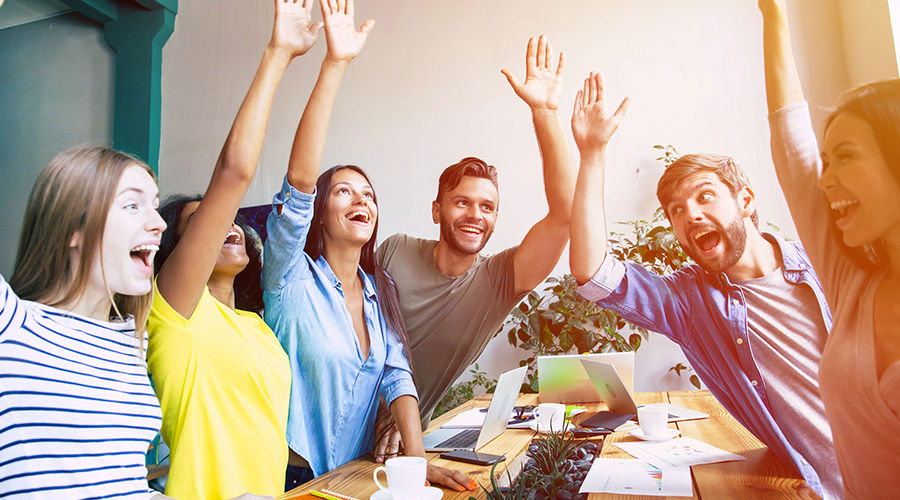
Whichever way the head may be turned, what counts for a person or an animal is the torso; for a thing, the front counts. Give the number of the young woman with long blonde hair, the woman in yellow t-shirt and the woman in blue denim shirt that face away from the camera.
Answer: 0

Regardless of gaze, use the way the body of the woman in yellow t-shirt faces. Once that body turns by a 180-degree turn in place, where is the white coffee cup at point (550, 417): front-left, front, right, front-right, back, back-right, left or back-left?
back-right

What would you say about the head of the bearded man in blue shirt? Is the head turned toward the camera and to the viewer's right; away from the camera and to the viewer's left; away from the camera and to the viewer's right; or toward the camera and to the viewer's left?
toward the camera and to the viewer's left

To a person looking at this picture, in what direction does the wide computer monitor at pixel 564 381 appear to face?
facing away from the viewer

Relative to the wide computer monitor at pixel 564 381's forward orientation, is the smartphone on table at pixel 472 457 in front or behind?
behind

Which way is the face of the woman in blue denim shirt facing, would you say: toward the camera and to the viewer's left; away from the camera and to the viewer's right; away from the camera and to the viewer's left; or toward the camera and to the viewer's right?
toward the camera and to the viewer's right

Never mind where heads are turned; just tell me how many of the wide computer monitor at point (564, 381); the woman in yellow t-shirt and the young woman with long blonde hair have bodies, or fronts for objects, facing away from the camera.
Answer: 1

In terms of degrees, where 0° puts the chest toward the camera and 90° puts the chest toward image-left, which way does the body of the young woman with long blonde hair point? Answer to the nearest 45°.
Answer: approximately 315°

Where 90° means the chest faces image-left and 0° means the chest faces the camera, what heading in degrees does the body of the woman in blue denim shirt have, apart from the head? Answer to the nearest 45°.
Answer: approximately 315°

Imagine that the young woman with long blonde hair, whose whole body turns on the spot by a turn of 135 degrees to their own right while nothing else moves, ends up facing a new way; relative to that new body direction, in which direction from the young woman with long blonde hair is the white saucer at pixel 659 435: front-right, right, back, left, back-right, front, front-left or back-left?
back

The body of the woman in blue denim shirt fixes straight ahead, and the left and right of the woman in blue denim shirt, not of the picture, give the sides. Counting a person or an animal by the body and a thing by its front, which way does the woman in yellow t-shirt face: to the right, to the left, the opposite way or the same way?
the same way
